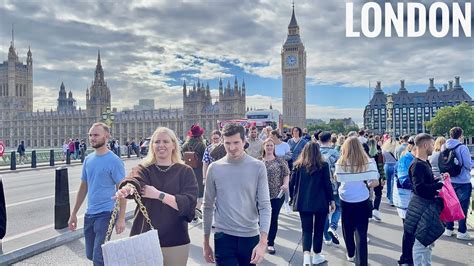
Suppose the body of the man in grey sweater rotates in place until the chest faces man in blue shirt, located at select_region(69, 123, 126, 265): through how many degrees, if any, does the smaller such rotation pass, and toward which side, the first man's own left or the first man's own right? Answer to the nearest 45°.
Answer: approximately 135° to the first man's own right

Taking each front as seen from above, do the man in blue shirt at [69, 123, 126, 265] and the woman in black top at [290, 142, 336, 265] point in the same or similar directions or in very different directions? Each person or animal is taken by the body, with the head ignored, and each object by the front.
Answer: very different directions

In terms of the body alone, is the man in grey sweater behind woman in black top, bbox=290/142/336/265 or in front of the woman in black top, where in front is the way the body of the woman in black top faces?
behind

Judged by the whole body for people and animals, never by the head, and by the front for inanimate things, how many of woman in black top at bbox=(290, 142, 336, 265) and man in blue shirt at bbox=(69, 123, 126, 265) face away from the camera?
1

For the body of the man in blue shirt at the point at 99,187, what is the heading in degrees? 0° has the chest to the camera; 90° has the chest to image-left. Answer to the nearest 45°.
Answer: approximately 45°

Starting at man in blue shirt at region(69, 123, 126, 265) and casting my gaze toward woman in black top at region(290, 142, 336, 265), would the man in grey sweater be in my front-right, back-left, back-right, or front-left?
front-right

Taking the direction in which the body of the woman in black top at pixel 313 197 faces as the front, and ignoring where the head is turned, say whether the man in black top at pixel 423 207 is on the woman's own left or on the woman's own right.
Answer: on the woman's own right

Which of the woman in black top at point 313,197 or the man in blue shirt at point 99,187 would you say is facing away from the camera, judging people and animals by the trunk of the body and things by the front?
the woman in black top

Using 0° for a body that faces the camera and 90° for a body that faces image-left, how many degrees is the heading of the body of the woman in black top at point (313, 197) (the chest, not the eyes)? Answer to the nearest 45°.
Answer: approximately 180°

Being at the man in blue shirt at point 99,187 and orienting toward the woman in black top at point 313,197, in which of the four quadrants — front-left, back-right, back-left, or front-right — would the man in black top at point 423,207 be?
front-right

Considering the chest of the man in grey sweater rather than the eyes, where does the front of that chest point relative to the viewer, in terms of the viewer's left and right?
facing the viewer

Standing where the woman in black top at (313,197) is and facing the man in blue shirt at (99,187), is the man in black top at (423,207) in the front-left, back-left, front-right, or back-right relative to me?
back-left

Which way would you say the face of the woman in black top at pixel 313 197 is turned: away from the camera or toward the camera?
away from the camera
